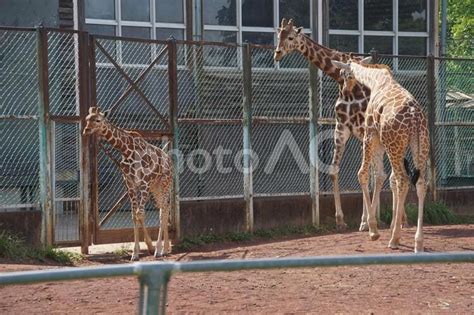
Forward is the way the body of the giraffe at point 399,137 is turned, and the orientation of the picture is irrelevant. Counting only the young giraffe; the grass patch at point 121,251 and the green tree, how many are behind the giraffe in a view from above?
0

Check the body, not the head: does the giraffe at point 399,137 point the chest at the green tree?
no

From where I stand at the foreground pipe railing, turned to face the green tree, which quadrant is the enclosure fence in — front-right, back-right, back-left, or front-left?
front-left

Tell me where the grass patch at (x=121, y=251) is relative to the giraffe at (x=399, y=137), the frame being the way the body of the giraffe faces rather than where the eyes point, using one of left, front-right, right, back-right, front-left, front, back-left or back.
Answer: front-left

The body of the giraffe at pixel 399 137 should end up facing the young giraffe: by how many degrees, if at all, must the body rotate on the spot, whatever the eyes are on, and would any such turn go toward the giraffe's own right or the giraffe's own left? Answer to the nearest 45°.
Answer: approximately 45° to the giraffe's own left

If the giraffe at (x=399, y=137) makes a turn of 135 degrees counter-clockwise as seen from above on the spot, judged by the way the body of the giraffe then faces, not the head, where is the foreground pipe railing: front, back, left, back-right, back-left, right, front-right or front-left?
front

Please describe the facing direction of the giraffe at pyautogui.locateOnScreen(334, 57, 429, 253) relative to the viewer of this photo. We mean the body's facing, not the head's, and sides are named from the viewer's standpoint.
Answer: facing away from the viewer and to the left of the viewer
